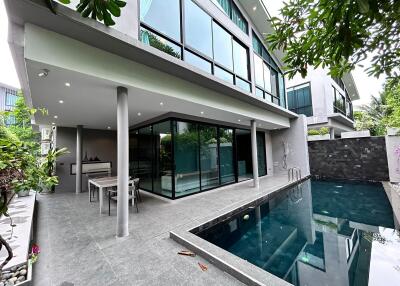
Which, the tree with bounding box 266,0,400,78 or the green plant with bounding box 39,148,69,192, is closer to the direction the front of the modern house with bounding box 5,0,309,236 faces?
the tree

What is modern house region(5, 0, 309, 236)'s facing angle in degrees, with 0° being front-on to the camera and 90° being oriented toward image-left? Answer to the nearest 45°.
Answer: approximately 315°

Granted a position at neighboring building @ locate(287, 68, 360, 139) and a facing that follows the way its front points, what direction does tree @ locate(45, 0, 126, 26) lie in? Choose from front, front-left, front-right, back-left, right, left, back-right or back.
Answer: front-right

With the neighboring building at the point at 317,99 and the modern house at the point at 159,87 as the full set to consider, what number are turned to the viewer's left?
0

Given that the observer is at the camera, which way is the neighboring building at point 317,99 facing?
facing the viewer and to the right of the viewer

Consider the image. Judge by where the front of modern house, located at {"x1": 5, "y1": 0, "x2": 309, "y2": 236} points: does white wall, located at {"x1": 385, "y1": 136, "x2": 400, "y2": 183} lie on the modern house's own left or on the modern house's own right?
on the modern house's own left

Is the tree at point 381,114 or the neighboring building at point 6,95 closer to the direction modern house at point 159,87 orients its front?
the tree

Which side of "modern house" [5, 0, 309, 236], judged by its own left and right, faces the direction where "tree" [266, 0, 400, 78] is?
front

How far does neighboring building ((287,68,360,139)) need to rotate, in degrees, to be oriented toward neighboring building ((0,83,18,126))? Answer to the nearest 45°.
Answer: approximately 135° to its right

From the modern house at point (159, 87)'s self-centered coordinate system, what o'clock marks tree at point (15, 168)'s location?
The tree is roughly at 2 o'clock from the modern house.

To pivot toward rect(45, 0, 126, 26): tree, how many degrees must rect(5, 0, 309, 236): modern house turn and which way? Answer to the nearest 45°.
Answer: approximately 45° to its right

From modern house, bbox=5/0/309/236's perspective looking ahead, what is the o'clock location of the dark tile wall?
The dark tile wall is roughly at 10 o'clock from the modern house.
